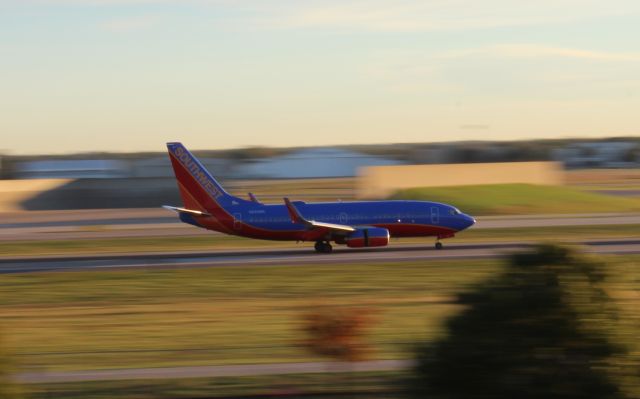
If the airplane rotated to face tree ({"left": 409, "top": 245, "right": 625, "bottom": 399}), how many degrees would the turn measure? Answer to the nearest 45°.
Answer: approximately 90° to its right

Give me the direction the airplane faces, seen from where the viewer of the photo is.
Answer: facing to the right of the viewer

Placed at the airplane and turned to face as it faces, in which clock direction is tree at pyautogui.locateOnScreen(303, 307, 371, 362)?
The tree is roughly at 3 o'clock from the airplane.

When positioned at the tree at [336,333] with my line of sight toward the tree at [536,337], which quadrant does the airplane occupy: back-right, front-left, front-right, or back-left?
back-left
